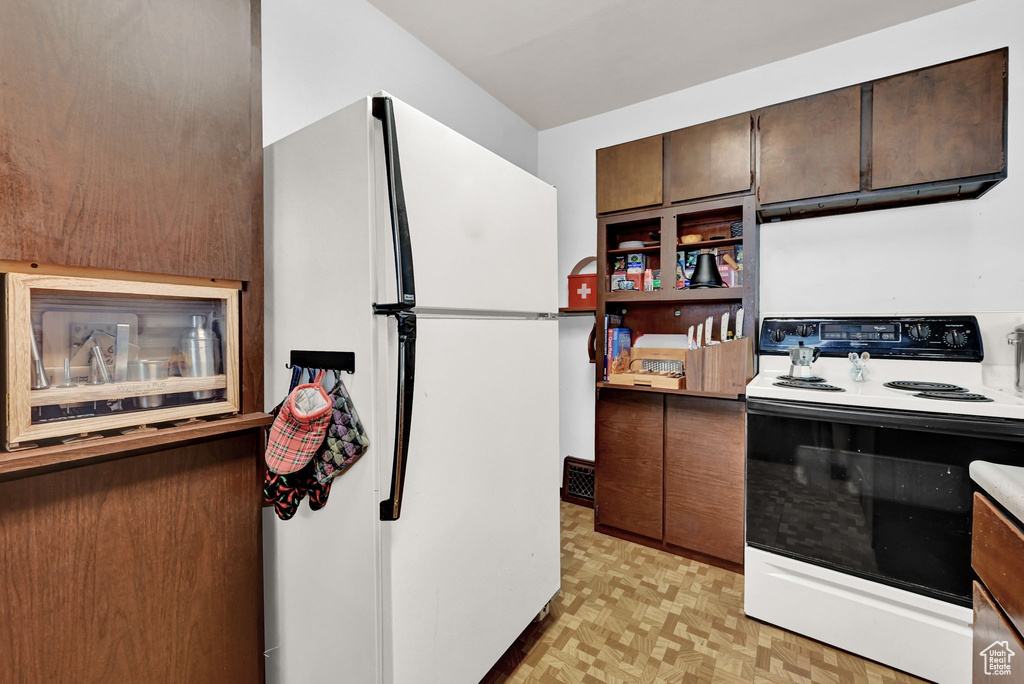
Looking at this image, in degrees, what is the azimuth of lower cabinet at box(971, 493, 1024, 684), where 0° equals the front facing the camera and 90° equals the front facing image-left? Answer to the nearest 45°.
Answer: approximately 45°

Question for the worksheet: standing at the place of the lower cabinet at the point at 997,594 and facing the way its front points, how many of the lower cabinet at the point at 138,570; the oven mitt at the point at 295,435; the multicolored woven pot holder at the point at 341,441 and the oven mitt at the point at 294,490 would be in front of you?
4

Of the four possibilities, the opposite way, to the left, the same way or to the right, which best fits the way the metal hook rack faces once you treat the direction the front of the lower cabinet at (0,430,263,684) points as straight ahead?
to the right

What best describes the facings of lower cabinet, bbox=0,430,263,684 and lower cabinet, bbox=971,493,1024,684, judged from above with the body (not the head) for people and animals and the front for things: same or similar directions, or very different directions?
very different directions

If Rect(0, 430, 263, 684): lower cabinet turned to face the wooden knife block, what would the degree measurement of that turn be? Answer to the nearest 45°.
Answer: approximately 45° to its left

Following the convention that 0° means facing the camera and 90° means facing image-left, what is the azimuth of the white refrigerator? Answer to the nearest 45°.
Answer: approximately 315°

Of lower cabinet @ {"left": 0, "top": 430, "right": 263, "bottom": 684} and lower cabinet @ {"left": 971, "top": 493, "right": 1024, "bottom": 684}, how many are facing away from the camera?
0

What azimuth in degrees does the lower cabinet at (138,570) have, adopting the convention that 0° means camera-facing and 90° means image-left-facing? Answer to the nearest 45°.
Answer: approximately 315°

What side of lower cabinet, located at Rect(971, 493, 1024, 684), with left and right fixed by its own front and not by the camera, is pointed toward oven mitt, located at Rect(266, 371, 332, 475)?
front

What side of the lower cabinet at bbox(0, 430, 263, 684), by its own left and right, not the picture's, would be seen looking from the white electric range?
front
